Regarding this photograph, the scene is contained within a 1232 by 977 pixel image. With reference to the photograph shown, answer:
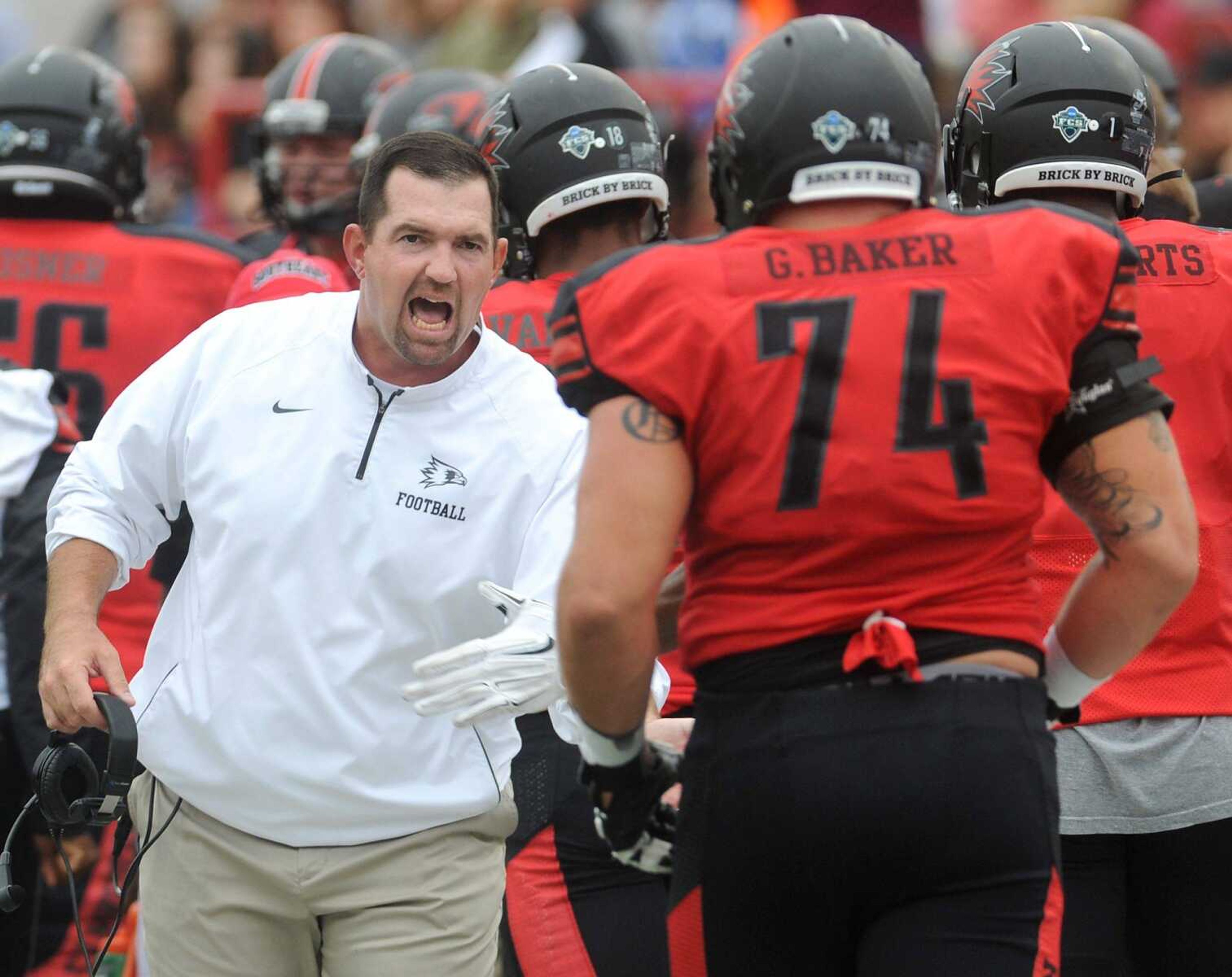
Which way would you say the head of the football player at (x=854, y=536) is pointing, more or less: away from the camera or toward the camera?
away from the camera

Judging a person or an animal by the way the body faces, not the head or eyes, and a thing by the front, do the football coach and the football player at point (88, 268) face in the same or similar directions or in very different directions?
very different directions

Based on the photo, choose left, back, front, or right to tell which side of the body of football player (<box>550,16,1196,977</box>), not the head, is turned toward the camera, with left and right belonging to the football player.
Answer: back

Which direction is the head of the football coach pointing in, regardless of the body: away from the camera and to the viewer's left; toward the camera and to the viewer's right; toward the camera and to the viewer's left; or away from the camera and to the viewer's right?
toward the camera and to the viewer's right

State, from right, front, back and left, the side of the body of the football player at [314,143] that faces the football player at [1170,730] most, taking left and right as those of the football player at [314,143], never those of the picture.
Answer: left
